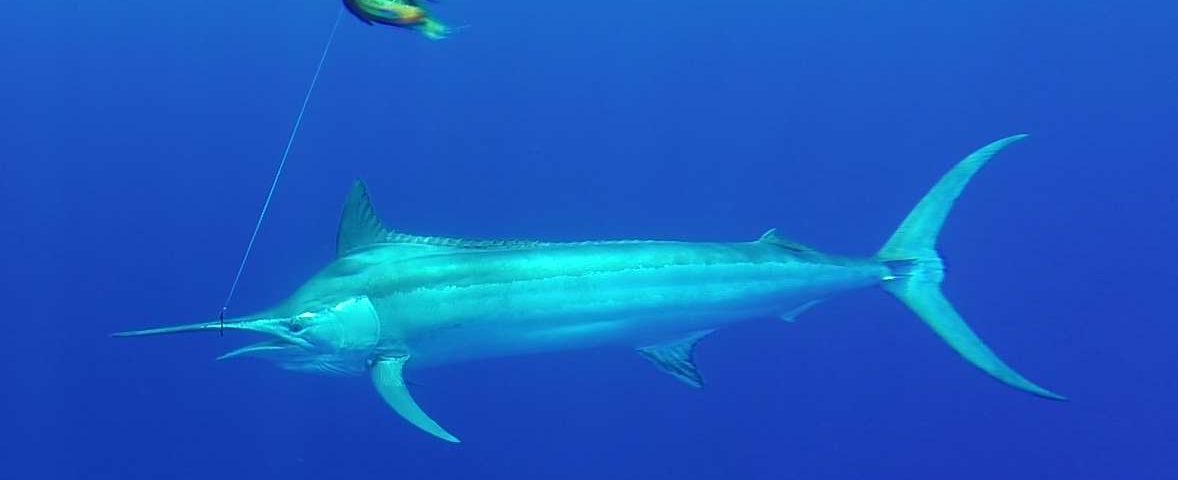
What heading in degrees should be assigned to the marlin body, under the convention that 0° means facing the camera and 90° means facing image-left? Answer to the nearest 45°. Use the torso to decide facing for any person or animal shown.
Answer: approximately 90°

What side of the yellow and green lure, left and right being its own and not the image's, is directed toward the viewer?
left

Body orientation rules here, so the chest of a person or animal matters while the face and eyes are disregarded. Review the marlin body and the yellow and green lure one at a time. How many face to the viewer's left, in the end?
2
